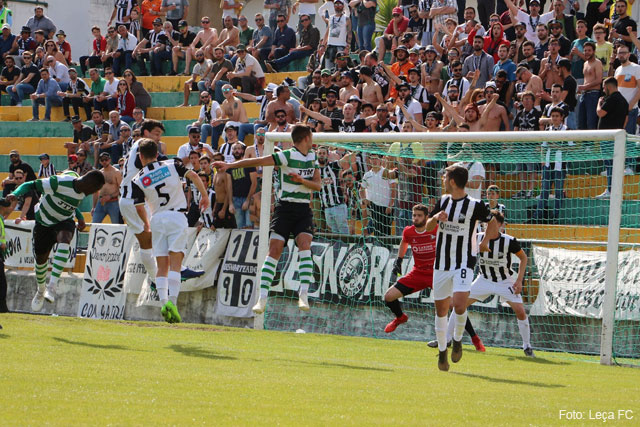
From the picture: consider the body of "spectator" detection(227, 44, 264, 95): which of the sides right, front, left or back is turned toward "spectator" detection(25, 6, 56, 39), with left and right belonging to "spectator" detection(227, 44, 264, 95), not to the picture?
right

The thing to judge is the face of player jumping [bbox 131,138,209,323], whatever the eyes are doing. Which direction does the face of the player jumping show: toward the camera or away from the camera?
away from the camera

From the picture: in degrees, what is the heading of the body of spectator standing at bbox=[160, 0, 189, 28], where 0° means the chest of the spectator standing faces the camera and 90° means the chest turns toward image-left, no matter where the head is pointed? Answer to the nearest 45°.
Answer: approximately 0°

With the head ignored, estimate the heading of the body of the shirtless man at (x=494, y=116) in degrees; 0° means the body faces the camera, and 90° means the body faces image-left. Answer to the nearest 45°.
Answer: approximately 45°

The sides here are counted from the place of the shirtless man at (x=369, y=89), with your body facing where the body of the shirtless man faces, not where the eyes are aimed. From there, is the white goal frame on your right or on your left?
on your left

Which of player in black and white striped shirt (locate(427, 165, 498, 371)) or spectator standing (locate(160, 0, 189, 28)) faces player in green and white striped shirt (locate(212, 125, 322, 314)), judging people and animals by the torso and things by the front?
the spectator standing

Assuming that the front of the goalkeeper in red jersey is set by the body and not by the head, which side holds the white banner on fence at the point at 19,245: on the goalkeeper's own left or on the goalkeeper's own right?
on the goalkeeper's own right
